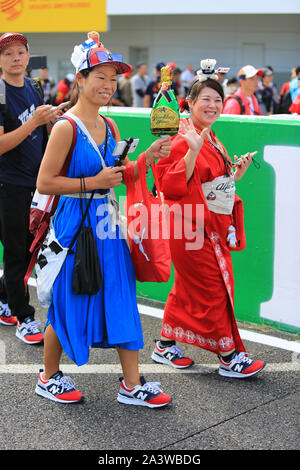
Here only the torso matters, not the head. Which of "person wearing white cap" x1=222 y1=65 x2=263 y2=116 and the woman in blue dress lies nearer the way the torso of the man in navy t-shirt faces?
the woman in blue dress

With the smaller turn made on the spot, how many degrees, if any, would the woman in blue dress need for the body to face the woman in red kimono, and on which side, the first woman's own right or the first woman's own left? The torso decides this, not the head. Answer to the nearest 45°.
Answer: approximately 90° to the first woman's own left

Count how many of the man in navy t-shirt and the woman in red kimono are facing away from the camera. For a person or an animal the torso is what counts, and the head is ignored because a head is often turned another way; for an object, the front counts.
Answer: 0

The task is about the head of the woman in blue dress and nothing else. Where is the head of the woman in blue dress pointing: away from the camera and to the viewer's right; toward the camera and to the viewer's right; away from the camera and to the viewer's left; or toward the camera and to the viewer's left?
toward the camera and to the viewer's right

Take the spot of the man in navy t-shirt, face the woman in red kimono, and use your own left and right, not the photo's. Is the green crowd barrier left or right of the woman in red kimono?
left

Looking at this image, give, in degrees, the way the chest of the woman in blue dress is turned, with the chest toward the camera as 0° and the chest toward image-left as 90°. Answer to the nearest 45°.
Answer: approximately 315°

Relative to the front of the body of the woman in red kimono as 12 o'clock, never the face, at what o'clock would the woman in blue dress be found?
The woman in blue dress is roughly at 3 o'clock from the woman in red kimono.

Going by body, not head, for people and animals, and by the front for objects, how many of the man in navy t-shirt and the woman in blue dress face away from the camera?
0

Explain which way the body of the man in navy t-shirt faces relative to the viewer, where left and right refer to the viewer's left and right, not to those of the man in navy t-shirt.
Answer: facing the viewer and to the right of the viewer

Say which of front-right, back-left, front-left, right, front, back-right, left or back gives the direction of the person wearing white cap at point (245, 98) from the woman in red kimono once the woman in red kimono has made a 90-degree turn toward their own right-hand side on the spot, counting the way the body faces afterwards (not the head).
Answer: back-right
